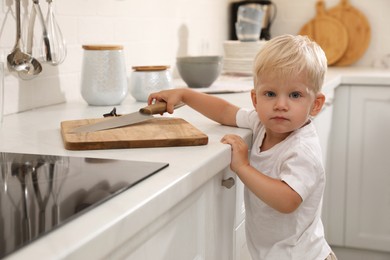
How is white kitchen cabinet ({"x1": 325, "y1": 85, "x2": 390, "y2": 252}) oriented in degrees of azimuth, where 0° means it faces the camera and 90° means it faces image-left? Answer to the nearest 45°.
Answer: approximately 0°

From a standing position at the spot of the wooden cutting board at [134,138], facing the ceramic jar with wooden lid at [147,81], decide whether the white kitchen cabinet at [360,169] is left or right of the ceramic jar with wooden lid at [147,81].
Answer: right

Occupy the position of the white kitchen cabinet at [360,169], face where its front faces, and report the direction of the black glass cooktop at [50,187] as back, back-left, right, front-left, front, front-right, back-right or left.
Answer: front

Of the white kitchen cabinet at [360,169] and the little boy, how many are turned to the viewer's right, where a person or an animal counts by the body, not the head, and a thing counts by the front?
0

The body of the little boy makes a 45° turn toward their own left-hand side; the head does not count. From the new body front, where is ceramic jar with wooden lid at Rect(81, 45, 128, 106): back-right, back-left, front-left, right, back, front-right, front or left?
back-right

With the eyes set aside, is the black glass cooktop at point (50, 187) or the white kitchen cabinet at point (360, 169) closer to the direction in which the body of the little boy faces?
the black glass cooktop

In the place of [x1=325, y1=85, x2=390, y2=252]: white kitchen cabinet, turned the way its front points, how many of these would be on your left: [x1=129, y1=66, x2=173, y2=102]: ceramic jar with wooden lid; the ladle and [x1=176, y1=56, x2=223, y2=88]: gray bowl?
0

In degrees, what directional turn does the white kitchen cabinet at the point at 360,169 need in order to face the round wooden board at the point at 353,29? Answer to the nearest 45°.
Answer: approximately 180°

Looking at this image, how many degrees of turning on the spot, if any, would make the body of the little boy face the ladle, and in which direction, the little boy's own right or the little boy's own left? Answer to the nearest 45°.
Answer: approximately 90° to the little boy's own right

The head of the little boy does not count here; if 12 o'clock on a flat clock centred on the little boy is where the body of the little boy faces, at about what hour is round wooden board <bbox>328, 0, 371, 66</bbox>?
The round wooden board is roughly at 5 o'clock from the little boy.

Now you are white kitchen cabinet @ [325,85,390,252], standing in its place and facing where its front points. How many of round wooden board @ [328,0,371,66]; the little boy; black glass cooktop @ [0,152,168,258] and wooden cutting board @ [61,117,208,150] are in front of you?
3

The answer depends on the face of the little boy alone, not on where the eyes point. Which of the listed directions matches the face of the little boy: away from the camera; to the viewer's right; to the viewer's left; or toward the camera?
toward the camera

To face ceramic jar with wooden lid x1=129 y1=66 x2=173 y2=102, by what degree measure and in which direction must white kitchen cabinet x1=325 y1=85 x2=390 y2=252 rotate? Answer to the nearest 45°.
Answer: approximately 45° to its right
